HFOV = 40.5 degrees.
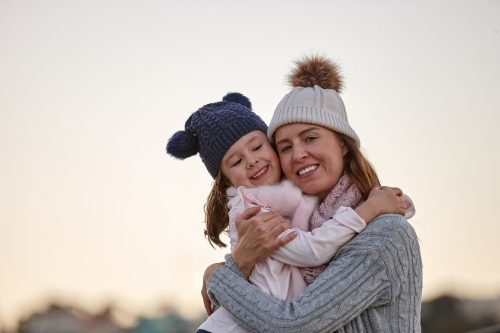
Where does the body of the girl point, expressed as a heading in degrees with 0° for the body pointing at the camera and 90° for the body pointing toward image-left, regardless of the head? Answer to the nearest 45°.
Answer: approximately 315°
